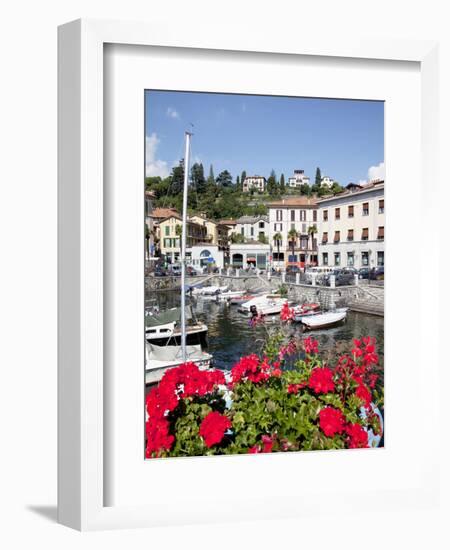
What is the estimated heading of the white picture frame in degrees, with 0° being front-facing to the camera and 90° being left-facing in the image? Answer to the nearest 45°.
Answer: approximately 315°
